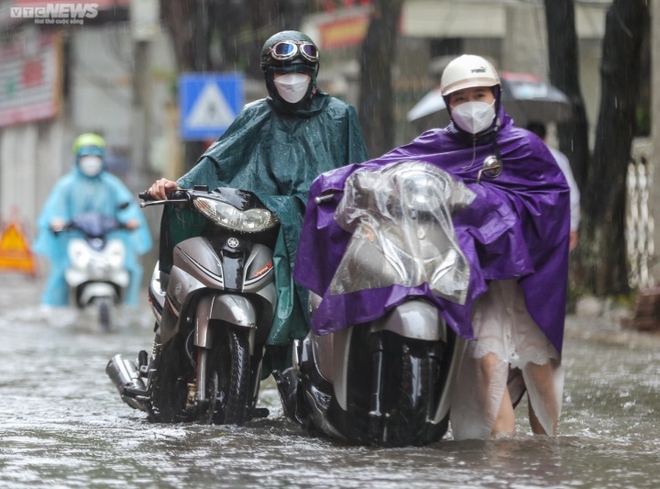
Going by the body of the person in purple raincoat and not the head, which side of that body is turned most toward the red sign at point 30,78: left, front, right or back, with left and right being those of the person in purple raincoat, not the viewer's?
back

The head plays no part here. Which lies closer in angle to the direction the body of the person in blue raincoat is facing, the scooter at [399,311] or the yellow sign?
the scooter

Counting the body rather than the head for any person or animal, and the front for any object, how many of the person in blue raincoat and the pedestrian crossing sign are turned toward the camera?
2

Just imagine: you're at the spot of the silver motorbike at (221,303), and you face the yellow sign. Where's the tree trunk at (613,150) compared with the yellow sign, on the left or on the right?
right

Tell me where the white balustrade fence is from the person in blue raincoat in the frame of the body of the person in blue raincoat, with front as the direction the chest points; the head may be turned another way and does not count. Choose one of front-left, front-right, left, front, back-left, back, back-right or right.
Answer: left

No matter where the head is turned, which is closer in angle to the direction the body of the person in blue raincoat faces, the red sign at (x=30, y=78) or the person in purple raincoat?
the person in purple raincoat

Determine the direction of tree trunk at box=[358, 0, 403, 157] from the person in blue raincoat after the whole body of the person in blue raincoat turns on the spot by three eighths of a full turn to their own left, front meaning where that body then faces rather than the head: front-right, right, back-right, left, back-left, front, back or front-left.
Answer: front

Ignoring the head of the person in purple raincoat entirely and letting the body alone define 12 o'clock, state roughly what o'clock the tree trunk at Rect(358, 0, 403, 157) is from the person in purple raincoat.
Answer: The tree trunk is roughly at 6 o'clock from the person in purple raincoat.
